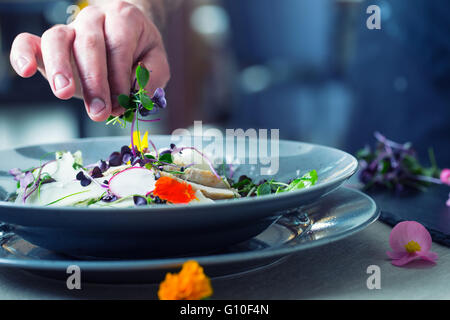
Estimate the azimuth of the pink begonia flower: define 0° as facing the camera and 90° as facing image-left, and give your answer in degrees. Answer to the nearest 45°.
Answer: approximately 0°
